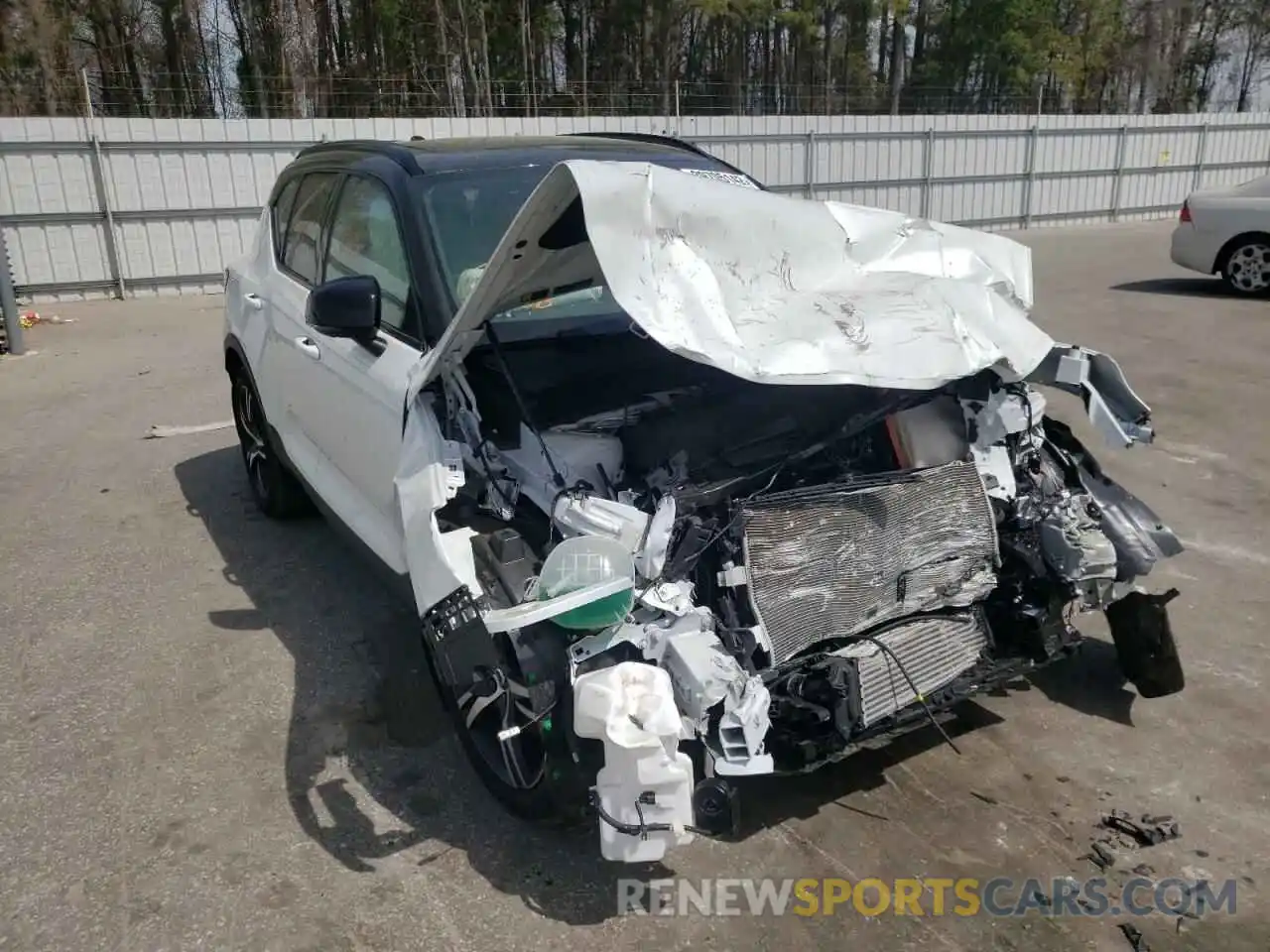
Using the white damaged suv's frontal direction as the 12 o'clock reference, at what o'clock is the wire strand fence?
The wire strand fence is roughly at 7 o'clock from the white damaged suv.

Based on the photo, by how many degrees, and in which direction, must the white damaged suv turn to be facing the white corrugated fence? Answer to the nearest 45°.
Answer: approximately 135° to its left

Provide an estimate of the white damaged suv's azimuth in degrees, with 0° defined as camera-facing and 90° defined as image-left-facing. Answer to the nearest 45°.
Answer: approximately 315°
